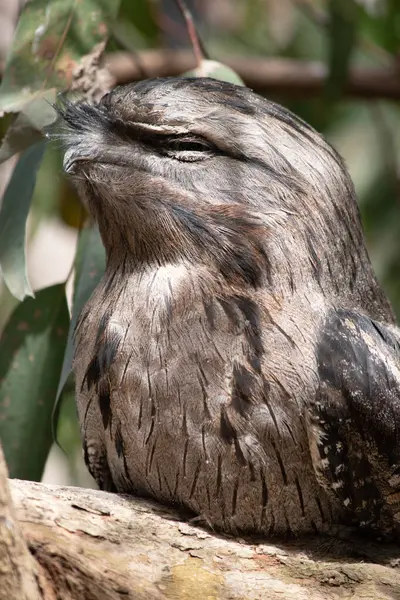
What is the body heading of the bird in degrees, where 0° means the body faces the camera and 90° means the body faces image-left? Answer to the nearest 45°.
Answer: approximately 45°

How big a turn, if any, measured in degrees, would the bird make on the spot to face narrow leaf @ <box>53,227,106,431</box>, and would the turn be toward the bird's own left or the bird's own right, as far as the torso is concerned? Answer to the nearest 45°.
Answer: approximately 90° to the bird's own right

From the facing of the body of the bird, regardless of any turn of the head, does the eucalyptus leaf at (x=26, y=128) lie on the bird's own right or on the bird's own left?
on the bird's own right

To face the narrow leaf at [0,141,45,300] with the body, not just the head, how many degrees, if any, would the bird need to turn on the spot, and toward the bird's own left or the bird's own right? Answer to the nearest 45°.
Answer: approximately 90° to the bird's own right

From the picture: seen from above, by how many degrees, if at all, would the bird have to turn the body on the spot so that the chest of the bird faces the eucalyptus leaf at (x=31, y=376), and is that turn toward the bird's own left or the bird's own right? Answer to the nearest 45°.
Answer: approximately 90° to the bird's own right
